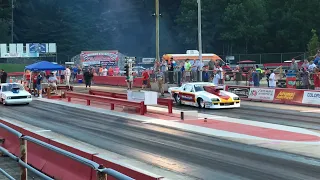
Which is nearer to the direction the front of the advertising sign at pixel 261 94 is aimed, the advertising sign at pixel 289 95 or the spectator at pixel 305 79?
the advertising sign

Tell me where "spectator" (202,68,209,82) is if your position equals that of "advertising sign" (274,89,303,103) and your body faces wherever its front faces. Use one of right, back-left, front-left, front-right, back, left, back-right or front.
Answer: back-right

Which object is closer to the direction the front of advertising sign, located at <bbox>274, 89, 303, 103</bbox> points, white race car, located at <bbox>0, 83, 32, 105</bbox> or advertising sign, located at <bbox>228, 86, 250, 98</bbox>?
the white race car

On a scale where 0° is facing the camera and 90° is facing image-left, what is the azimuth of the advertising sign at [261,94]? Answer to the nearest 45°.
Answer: approximately 0°
